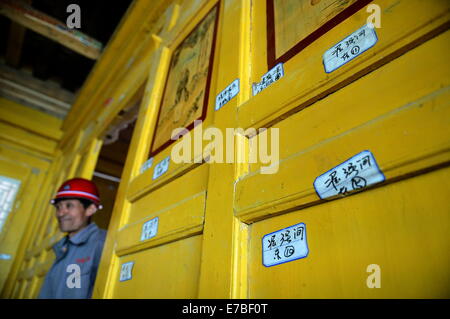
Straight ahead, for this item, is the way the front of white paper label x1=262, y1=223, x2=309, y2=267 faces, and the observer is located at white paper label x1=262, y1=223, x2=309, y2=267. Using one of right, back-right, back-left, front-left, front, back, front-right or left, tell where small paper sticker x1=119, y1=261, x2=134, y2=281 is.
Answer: right

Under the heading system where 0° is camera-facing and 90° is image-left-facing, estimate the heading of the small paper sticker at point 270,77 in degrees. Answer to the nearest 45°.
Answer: approximately 45°

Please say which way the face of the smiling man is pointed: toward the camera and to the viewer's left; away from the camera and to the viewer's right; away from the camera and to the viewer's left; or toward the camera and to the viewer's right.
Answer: toward the camera and to the viewer's left

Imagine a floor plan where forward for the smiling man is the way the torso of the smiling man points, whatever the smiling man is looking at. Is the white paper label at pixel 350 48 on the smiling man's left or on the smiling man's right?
on the smiling man's left

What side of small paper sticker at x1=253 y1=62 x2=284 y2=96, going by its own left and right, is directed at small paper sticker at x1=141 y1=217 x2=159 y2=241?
right

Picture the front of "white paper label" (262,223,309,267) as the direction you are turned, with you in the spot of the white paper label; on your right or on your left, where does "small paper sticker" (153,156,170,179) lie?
on your right

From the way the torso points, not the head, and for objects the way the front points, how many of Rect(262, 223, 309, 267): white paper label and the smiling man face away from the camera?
0
